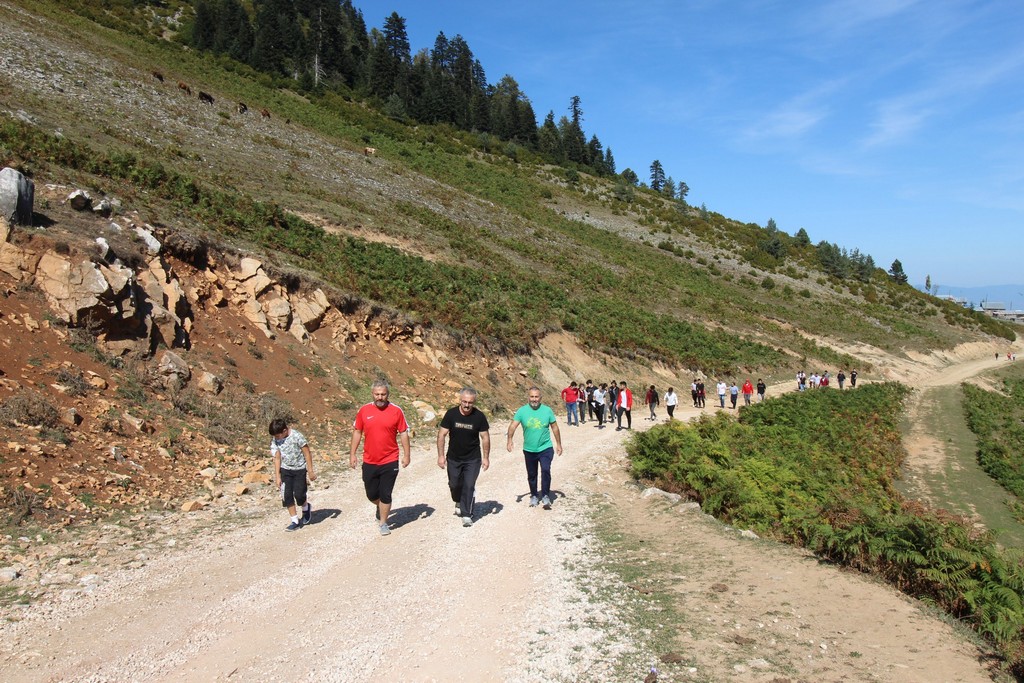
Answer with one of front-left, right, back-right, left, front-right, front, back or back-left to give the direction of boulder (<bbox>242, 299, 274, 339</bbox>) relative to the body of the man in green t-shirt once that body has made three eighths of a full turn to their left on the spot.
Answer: left

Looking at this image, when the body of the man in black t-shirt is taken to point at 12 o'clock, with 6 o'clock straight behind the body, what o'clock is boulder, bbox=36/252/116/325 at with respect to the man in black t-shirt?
The boulder is roughly at 4 o'clock from the man in black t-shirt.

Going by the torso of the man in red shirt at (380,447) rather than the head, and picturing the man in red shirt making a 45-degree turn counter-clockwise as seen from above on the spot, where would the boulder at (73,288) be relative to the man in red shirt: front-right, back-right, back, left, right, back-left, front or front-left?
back

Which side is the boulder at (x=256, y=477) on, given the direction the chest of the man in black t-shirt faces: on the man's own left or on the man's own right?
on the man's own right

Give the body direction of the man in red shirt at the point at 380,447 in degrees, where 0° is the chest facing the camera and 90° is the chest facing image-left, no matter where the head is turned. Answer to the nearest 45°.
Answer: approximately 0°

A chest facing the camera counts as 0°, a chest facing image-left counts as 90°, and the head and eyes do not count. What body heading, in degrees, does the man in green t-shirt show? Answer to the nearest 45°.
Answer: approximately 0°

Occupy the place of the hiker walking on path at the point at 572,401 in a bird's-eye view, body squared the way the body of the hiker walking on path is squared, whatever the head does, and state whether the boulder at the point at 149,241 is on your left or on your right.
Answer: on your right

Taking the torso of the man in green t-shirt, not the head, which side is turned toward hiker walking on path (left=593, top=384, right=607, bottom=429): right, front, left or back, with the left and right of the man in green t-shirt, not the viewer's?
back

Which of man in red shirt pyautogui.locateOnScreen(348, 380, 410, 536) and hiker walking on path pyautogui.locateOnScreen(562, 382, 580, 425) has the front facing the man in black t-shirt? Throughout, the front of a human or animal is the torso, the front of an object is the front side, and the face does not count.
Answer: the hiker walking on path
